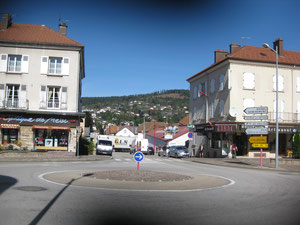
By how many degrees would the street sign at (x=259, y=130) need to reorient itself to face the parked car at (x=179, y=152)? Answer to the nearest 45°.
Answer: approximately 135° to its right

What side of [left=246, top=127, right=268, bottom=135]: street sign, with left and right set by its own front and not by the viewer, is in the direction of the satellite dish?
back

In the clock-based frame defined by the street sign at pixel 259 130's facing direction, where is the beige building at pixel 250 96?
The beige building is roughly at 6 o'clock from the street sign.

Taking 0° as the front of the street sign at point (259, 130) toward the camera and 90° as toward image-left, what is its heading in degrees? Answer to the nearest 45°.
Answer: approximately 0°
